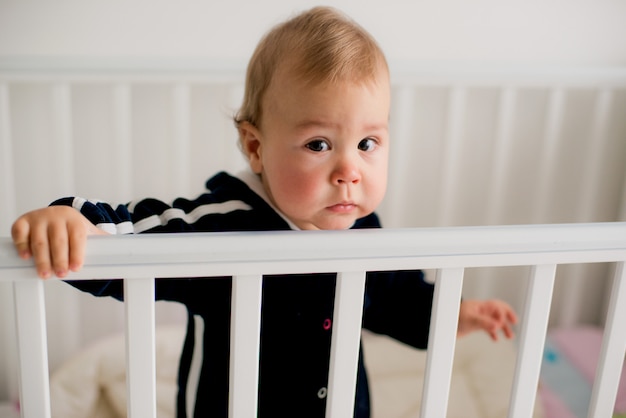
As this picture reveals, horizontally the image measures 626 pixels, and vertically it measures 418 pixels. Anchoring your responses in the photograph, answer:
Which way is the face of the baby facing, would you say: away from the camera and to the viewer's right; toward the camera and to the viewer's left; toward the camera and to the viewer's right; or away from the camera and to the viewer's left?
toward the camera and to the viewer's right

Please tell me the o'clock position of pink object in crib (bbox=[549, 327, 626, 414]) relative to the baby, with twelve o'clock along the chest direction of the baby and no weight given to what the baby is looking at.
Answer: The pink object in crib is roughly at 9 o'clock from the baby.

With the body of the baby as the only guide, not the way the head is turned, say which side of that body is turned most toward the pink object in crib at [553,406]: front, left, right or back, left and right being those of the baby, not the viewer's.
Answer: left
